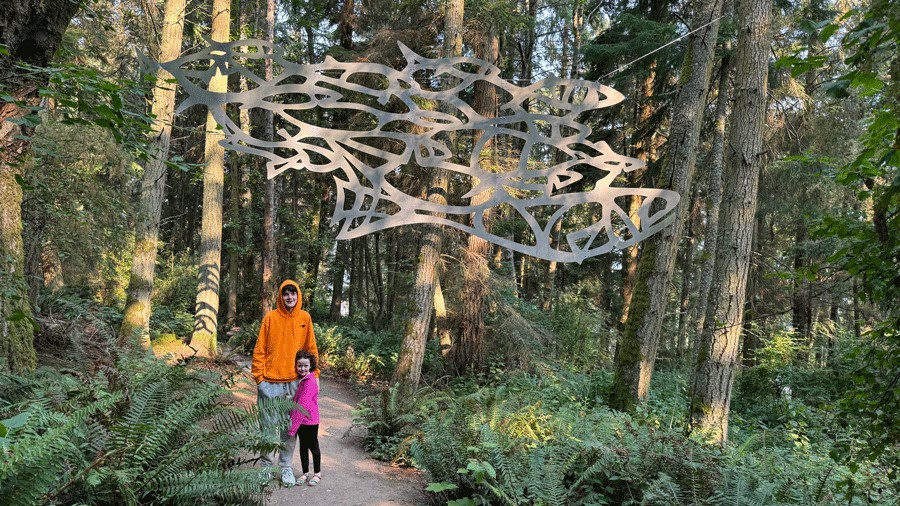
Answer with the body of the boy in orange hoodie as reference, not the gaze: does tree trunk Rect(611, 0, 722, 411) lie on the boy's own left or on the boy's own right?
on the boy's own left

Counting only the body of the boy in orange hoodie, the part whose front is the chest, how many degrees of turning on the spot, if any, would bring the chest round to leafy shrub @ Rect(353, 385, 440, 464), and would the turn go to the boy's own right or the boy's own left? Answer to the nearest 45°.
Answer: approximately 135° to the boy's own left

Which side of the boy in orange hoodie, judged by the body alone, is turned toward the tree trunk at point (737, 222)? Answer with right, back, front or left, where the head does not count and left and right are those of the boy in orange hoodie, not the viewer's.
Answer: left

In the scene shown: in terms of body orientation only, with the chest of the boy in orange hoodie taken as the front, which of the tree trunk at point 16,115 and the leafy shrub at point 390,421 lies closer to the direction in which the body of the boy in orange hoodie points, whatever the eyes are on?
the tree trunk

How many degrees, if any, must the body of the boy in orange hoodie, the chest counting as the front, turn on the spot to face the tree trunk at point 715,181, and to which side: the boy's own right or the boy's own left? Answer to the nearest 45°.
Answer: approximately 135° to the boy's own left

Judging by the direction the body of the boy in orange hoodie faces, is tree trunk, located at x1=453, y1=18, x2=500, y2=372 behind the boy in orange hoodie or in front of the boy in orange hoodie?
behind

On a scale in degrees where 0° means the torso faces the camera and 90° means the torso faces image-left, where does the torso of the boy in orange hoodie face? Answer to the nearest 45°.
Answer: approximately 0°
